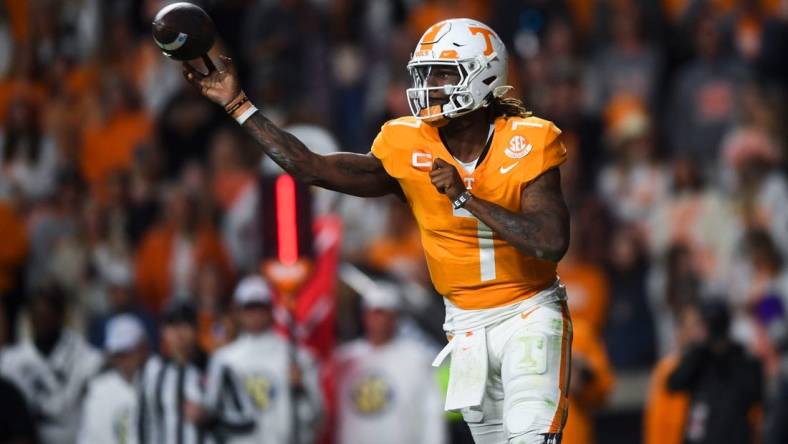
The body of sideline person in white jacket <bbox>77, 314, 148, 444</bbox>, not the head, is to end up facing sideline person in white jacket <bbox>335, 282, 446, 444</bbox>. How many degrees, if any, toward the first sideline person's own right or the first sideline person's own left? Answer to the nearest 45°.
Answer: approximately 45° to the first sideline person's own left

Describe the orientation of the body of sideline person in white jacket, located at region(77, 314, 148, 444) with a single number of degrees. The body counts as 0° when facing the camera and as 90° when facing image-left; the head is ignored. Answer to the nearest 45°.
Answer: approximately 315°

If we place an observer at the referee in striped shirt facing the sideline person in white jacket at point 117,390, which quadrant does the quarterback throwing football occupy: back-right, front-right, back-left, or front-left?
back-left
